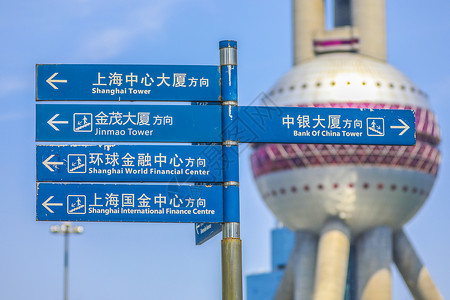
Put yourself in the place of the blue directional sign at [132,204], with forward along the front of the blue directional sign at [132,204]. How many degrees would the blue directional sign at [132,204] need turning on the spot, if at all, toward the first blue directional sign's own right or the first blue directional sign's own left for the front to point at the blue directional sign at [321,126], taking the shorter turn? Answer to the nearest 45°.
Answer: approximately 90° to the first blue directional sign's own left

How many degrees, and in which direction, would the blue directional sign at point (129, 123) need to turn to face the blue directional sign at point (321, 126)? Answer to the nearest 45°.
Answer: approximately 90° to its left

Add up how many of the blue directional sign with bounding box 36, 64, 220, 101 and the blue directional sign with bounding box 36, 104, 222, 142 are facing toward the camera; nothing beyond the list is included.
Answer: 2

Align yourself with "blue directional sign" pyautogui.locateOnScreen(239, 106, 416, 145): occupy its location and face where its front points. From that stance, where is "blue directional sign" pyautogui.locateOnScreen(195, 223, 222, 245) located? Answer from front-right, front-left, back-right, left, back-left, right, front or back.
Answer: right

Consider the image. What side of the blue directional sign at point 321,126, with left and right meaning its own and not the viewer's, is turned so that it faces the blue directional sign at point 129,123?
right

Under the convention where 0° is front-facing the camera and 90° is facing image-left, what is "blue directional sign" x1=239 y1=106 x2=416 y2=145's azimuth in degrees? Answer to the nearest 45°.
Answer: approximately 0°

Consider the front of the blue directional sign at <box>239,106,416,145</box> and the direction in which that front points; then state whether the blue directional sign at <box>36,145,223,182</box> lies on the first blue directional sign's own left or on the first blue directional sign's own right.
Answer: on the first blue directional sign's own right
